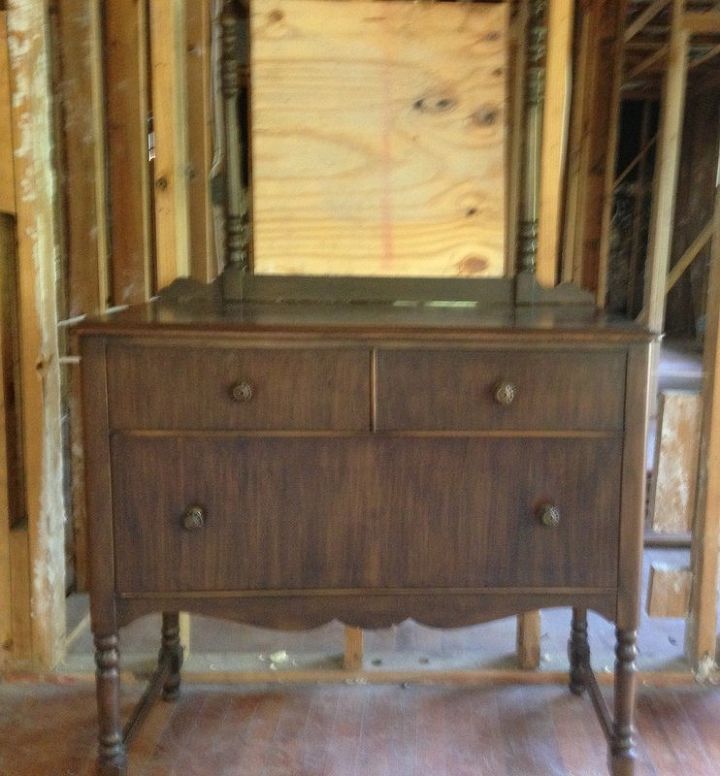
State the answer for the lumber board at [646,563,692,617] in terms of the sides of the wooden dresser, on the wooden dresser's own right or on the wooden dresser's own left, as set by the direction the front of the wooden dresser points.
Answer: on the wooden dresser's own left

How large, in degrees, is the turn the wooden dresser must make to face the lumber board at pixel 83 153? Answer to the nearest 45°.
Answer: approximately 135° to its right

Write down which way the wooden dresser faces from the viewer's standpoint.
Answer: facing the viewer

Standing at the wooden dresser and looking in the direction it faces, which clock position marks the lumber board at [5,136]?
The lumber board is roughly at 4 o'clock from the wooden dresser.

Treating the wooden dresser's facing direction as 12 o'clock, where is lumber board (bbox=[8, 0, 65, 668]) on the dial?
The lumber board is roughly at 4 o'clock from the wooden dresser.

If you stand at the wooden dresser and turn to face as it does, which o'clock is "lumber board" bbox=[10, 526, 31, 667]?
The lumber board is roughly at 4 o'clock from the wooden dresser.

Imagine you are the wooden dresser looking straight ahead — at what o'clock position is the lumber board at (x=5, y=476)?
The lumber board is roughly at 4 o'clock from the wooden dresser.

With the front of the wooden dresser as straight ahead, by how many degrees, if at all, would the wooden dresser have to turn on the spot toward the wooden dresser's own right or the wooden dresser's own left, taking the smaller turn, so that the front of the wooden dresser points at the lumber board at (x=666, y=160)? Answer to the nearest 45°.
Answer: approximately 135° to the wooden dresser's own left

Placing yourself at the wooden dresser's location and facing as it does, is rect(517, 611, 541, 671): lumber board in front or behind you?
behind

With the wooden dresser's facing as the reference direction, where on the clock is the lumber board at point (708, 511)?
The lumber board is roughly at 8 o'clock from the wooden dresser.

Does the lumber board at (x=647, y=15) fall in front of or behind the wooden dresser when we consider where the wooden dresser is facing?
behind

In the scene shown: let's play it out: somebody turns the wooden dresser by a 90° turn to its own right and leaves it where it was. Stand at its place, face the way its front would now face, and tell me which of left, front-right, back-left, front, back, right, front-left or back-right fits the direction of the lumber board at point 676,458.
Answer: back-right
